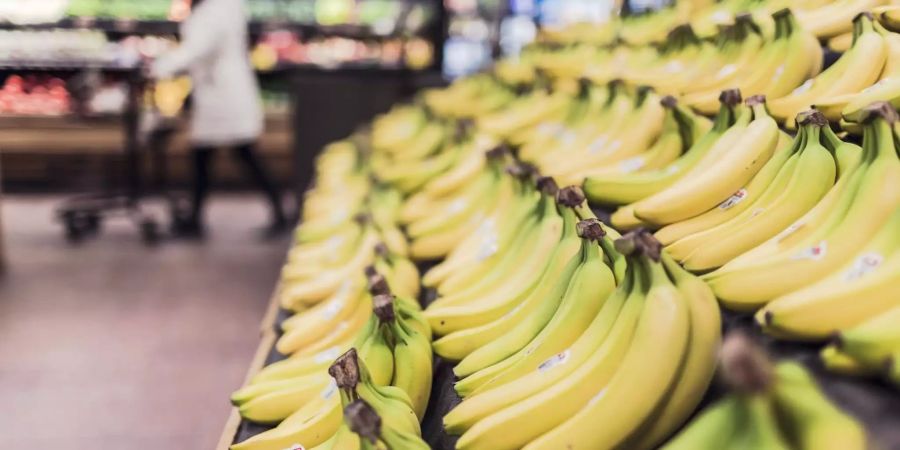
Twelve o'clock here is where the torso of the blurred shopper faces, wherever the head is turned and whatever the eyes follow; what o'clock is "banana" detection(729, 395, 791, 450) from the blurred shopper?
The banana is roughly at 9 o'clock from the blurred shopper.

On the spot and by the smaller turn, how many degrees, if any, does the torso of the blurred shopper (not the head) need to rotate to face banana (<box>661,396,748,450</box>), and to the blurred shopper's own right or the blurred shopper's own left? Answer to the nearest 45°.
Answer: approximately 90° to the blurred shopper's own left

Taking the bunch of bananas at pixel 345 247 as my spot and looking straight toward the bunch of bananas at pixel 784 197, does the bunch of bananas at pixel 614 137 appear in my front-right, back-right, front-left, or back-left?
front-left

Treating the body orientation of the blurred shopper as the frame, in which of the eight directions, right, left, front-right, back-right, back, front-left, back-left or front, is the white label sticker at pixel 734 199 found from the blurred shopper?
left

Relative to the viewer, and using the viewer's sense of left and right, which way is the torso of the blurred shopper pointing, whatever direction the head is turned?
facing to the left of the viewer

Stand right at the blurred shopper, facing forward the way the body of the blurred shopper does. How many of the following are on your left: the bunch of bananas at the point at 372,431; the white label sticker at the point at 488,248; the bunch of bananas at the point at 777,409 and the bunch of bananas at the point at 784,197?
4

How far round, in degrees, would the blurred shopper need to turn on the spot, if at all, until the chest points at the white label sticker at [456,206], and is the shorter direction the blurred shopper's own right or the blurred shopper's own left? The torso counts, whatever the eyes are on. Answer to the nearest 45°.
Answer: approximately 90° to the blurred shopper's own left

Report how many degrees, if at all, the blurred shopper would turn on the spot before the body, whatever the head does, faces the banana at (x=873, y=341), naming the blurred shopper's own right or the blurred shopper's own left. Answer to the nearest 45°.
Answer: approximately 90° to the blurred shopper's own left

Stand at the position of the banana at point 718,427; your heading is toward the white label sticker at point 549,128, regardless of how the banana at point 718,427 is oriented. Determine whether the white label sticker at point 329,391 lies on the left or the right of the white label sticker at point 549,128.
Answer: left

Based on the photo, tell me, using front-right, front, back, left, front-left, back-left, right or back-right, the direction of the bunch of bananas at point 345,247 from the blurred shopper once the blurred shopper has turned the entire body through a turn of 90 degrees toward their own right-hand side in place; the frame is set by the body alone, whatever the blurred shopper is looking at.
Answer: back

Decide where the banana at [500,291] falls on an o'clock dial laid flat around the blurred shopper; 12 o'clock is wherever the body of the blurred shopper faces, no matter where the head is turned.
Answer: The banana is roughly at 9 o'clock from the blurred shopper.

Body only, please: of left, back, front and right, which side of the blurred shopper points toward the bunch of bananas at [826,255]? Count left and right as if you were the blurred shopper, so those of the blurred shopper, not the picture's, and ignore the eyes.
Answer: left

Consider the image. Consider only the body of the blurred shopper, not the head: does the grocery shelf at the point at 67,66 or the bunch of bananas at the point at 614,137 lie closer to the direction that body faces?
the grocery shelf

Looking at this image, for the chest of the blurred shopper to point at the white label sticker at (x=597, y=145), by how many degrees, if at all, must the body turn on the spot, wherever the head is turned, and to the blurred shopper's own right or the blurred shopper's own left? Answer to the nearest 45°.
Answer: approximately 90° to the blurred shopper's own left

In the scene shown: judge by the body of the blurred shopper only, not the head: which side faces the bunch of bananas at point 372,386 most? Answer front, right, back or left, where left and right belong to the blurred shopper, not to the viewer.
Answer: left

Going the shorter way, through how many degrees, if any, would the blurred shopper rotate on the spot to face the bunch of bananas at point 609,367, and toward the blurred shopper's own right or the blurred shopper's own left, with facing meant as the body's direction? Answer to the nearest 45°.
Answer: approximately 90° to the blurred shopper's own left
